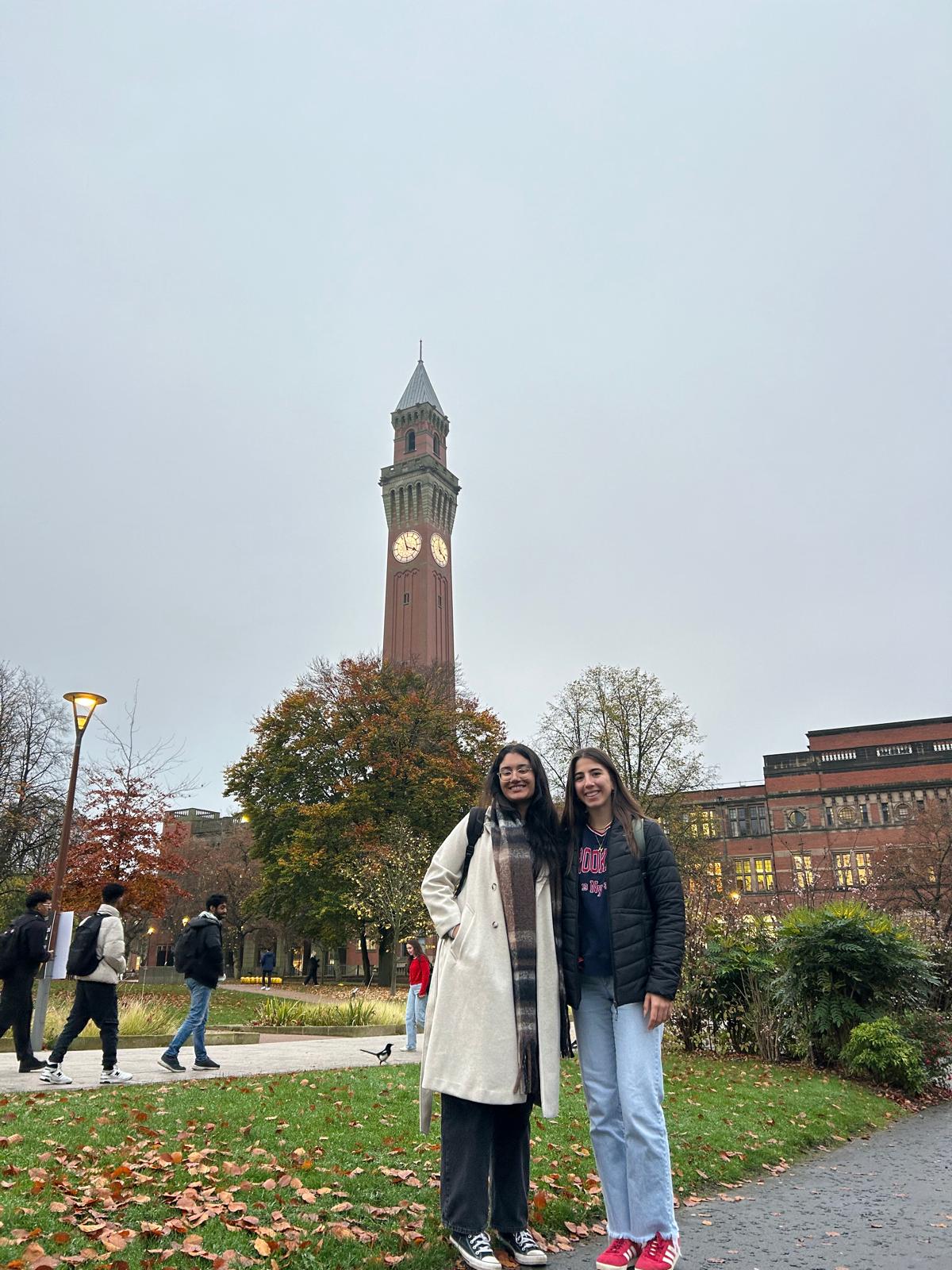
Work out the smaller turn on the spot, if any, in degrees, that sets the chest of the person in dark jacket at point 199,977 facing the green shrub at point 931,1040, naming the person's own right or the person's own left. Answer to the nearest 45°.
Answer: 0° — they already face it

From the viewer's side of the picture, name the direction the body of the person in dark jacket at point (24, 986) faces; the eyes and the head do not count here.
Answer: to the viewer's right

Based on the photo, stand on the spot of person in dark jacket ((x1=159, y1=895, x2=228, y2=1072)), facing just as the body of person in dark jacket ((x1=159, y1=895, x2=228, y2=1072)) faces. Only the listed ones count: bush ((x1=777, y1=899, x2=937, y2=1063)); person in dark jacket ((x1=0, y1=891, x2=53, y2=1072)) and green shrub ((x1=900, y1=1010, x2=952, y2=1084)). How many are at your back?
1

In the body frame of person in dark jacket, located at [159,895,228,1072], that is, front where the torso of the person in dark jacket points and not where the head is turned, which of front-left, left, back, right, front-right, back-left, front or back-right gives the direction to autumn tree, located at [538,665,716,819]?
front-left

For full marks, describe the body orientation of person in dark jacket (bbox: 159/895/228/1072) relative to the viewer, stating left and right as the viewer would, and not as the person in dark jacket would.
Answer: facing to the right of the viewer

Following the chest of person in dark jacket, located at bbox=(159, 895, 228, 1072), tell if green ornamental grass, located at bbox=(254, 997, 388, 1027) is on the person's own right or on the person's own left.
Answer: on the person's own left

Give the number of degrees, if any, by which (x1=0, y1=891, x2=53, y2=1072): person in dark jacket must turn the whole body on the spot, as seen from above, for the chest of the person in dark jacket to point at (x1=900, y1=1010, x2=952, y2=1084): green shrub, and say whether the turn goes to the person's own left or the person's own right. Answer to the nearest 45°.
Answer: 0° — they already face it

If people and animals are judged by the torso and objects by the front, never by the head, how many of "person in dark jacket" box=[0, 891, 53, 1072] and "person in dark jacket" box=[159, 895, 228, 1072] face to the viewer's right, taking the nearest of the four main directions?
2

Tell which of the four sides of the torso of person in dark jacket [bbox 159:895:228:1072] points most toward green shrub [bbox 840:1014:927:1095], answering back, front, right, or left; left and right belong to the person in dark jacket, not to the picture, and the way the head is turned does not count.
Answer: front
